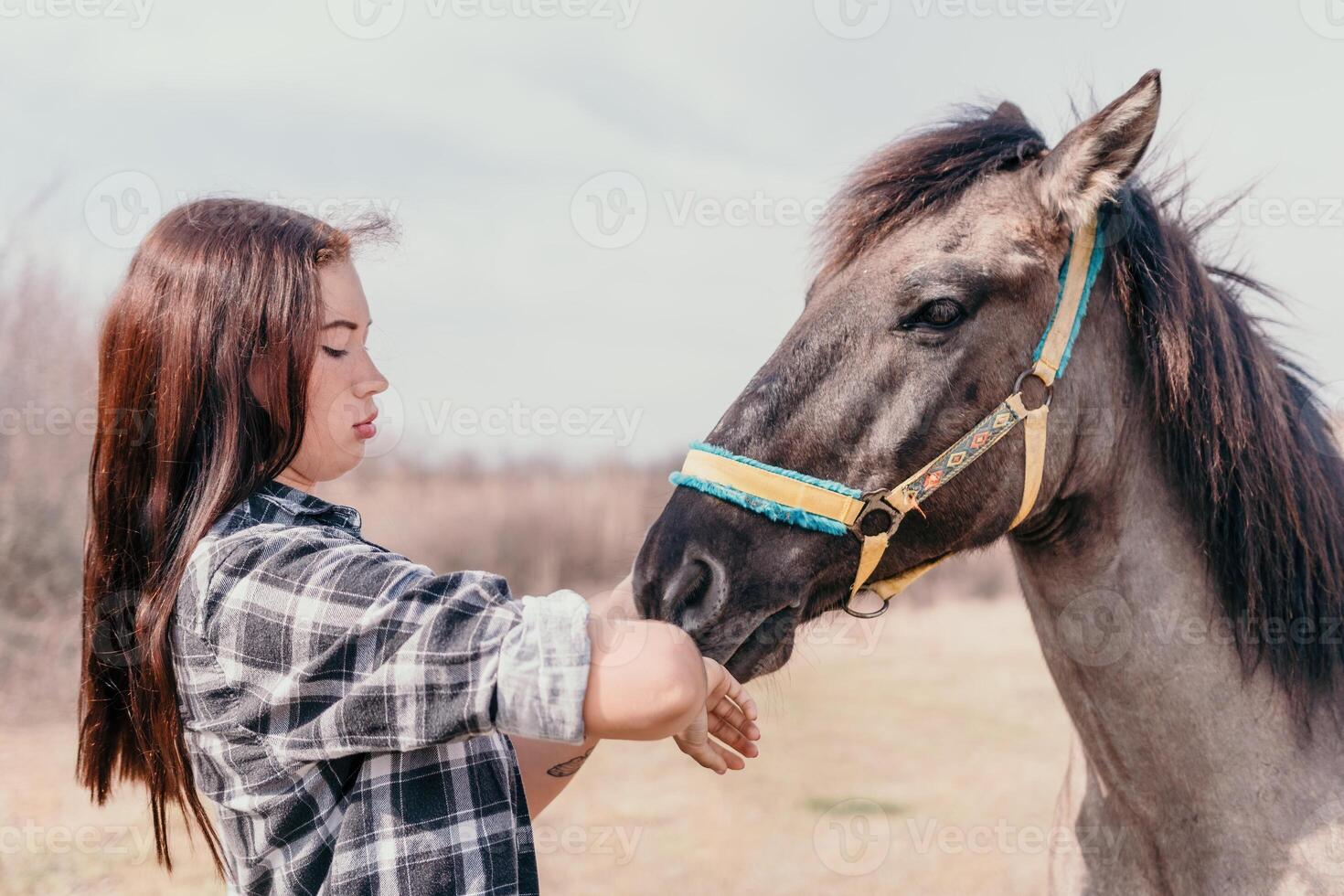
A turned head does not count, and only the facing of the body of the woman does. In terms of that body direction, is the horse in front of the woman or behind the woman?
in front

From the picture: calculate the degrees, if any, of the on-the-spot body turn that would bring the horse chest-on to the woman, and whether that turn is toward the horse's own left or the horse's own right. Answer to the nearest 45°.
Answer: approximately 45° to the horse's own left

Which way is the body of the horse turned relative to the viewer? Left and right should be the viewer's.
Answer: facing to the left of the viewer

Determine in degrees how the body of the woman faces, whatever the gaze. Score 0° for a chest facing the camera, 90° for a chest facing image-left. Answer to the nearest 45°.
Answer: approximately 270°

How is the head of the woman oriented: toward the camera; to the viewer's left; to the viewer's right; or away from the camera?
to the viewer's right

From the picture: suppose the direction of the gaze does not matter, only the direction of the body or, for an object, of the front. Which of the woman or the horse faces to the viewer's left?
the horse

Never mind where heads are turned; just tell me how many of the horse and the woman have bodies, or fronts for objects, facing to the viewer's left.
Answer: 1
